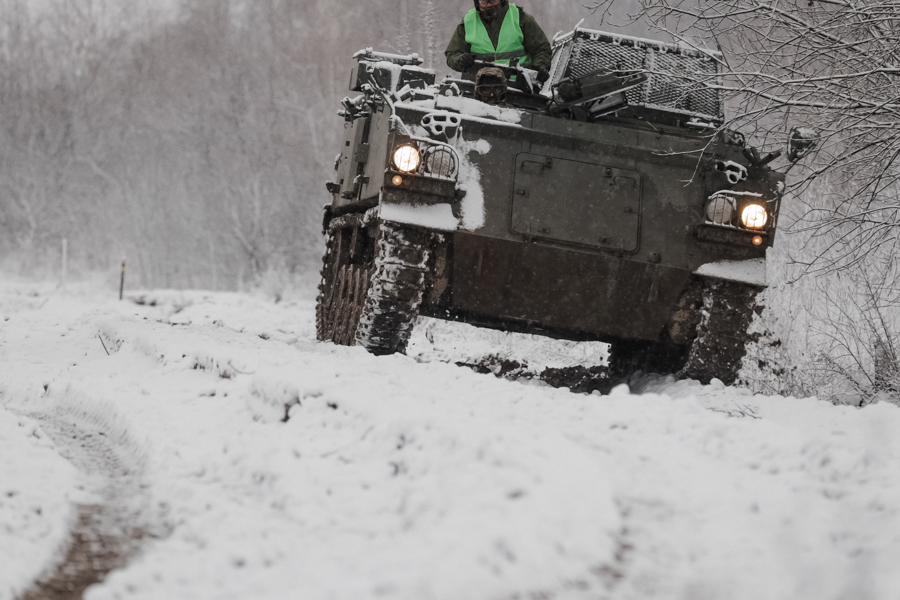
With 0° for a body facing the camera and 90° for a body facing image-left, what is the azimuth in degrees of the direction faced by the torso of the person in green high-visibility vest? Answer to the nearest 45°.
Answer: approximately 0°

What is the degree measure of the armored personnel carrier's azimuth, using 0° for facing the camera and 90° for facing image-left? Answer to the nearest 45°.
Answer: approximately 0°
